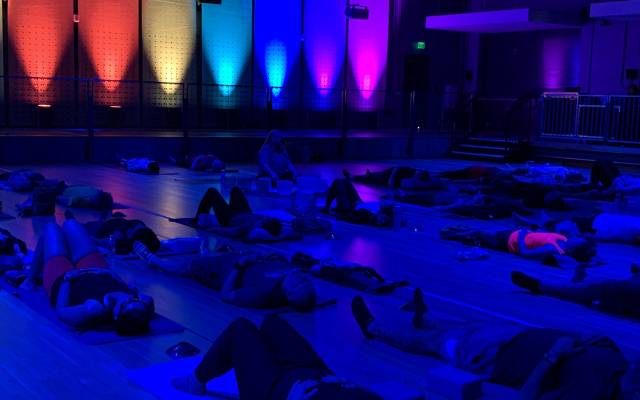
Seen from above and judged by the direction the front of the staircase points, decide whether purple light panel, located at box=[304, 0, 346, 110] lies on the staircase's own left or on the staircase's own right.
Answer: on the staircase's own right

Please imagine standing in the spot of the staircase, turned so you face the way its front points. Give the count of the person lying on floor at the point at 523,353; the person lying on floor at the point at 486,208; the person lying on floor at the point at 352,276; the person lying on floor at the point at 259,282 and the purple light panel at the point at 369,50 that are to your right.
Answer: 1

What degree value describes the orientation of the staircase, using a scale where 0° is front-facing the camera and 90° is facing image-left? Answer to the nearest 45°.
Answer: approximately 45°

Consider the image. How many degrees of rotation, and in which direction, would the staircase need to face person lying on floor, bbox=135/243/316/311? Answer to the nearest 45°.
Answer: approximately 45° to its left

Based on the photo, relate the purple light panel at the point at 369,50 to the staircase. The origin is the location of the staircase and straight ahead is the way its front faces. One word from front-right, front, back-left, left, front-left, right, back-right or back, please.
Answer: right

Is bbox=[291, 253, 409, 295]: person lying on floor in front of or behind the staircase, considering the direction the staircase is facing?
in front

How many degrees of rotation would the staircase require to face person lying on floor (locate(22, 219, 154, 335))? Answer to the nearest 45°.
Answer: approximately 45° to its left

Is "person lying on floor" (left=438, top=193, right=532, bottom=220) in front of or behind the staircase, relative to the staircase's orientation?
in front

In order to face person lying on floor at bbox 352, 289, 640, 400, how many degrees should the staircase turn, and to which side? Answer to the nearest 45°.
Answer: approximately 45° to its left

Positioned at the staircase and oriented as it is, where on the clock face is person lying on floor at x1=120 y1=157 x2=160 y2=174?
The person lying on floor is roughly at 12 o'clock from the staircase.
